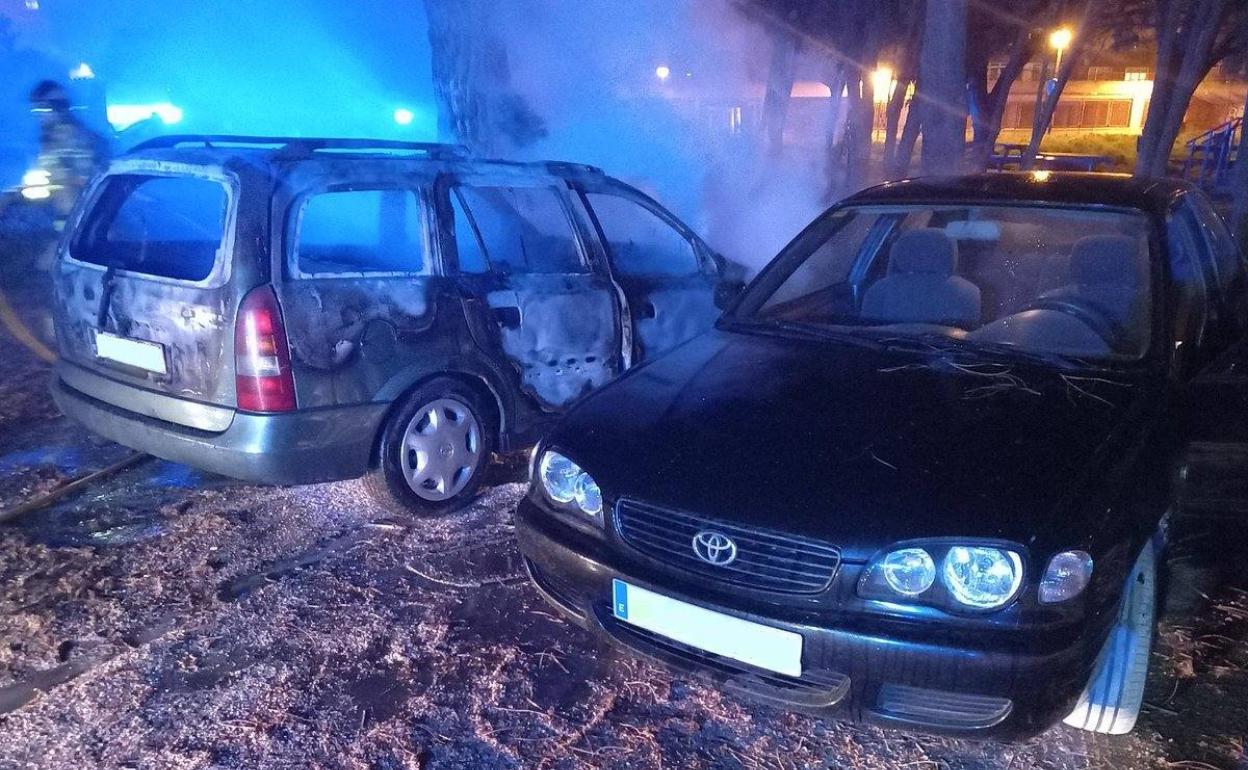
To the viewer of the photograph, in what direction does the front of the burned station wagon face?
facing away from the viewer and to the right of the viewer

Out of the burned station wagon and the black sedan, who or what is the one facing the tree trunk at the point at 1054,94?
the burned station wagon

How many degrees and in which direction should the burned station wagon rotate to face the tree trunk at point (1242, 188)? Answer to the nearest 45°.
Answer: approximately 45° to its right

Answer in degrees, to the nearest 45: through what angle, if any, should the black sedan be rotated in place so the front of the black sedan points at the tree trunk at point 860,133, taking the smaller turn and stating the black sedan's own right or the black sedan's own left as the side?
approximately 135° to the black sedan's own right

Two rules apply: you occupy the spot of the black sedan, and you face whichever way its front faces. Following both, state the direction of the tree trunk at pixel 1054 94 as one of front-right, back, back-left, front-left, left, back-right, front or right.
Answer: back-right

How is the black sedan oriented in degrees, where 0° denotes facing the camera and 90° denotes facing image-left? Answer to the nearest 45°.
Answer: approximately 45°

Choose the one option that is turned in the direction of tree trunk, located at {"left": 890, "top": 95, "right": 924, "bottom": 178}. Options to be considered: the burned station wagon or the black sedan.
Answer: the burned station wagon

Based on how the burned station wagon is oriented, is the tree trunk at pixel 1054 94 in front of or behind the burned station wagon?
in front

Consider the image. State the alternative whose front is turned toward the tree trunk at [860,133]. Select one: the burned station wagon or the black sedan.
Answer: the burned station wagon

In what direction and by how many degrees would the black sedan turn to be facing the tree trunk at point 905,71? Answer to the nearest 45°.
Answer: approximately 135° to its right

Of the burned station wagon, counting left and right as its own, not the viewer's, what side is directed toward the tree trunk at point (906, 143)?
front

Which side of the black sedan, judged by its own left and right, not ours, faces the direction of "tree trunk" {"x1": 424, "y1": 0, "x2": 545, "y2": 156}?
right

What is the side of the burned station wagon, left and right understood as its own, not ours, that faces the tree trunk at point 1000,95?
front

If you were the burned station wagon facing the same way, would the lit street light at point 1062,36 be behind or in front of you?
in front

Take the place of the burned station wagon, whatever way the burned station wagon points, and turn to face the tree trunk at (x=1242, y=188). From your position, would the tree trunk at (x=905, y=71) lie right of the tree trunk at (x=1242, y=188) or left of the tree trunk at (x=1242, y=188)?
left
